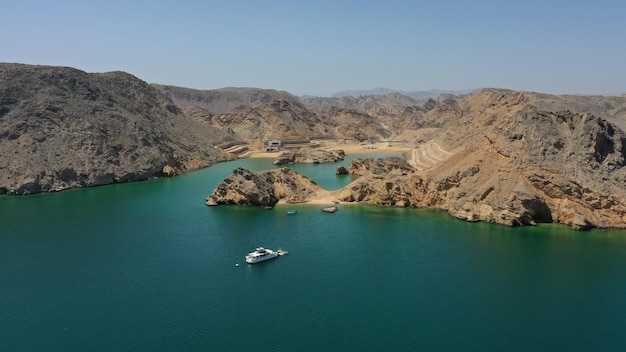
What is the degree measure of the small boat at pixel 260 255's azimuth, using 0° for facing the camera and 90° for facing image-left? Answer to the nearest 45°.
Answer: approximately 45°
